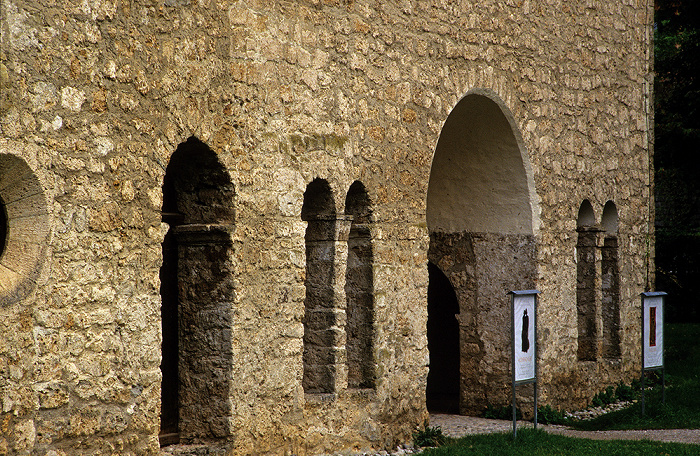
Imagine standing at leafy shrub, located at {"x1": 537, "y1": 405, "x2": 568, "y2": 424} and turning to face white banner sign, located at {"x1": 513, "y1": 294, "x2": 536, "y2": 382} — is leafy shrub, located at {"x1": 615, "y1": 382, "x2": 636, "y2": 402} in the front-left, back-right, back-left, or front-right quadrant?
back-left

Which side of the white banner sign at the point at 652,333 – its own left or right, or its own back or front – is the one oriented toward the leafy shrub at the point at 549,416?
right

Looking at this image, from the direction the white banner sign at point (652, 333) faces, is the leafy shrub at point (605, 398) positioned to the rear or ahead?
to the rear

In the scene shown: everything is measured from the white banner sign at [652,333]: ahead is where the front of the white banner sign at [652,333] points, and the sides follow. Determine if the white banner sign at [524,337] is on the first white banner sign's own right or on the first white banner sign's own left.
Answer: on the first white banner sign's own right

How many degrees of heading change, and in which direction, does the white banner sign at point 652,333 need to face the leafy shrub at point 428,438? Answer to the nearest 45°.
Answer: approximately 90° to its right

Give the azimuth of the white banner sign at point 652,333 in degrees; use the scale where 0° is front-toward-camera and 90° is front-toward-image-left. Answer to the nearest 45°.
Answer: approximately 315°
